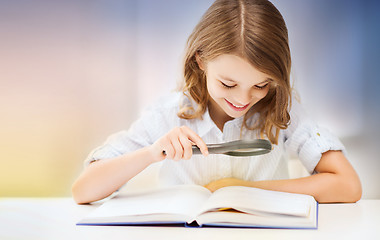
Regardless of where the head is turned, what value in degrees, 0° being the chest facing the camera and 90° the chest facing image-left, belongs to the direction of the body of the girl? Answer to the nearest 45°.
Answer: approximately 0°
